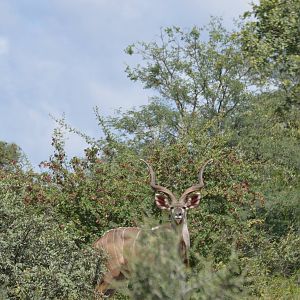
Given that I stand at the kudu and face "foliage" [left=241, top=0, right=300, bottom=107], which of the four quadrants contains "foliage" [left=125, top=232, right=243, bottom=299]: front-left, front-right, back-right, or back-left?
back-right

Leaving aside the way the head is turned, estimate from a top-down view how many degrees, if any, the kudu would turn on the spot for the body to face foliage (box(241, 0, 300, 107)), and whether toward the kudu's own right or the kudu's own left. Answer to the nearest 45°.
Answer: approximately 45° to the kudu's own left

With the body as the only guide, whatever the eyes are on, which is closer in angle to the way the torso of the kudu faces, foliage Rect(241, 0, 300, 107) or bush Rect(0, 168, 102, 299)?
the foliage

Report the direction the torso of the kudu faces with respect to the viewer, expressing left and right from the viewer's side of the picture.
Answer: facing to the right of the viewer

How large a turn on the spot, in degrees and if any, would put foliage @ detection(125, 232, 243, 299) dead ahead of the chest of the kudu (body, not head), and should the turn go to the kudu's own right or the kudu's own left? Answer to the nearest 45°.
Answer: approximately 90° to the kudu's own right

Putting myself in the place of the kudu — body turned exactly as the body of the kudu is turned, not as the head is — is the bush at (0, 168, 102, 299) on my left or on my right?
on my right
